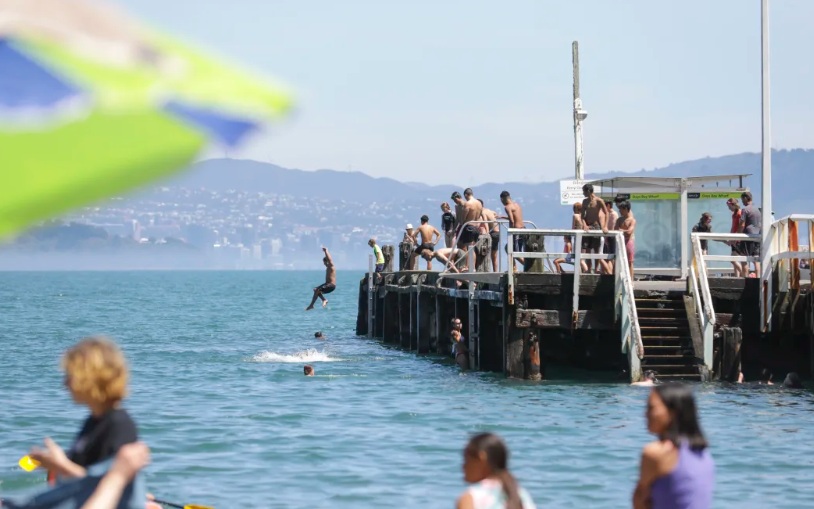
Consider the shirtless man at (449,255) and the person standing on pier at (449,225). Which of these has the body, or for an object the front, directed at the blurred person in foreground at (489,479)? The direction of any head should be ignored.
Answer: the person standing on pier

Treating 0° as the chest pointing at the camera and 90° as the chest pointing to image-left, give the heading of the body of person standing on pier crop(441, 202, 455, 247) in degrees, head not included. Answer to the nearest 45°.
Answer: approximately 0°

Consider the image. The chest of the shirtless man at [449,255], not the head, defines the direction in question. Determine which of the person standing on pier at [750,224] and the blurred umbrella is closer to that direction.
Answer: the blurred umbrella

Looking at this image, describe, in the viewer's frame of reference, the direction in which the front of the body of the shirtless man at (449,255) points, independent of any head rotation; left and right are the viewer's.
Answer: facing to the left of the viewer

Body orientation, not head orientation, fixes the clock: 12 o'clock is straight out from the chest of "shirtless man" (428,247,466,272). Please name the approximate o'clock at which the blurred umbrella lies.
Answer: The blurred umbrella is roughly at 9 o'clock from the shirtless man.

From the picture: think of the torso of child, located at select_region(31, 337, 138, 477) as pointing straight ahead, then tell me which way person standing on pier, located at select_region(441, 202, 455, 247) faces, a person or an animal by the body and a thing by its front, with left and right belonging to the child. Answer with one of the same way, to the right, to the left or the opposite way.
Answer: to the left
